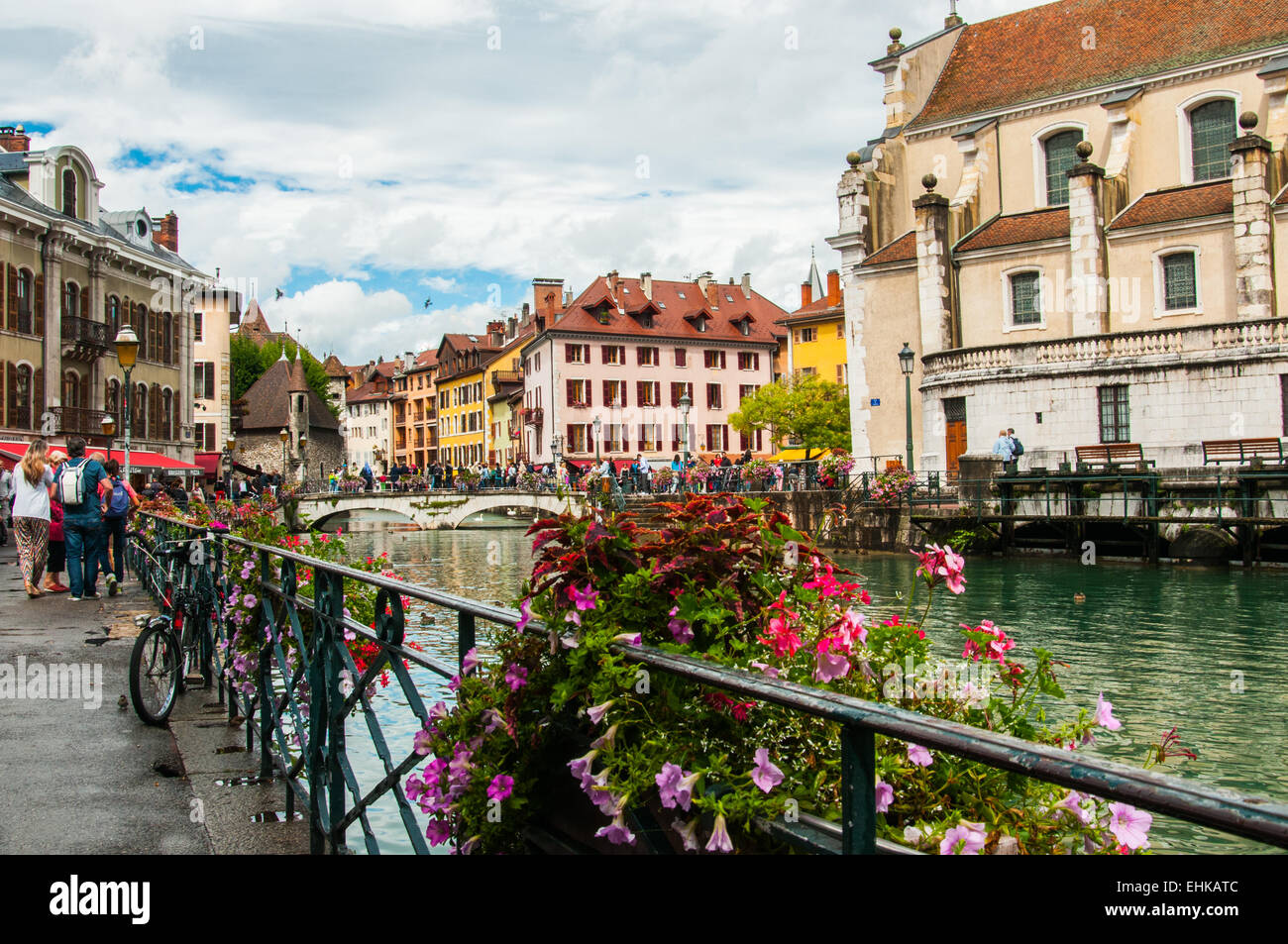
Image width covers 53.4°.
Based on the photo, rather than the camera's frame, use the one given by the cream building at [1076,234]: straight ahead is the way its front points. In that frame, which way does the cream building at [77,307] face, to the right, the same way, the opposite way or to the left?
the opposite way

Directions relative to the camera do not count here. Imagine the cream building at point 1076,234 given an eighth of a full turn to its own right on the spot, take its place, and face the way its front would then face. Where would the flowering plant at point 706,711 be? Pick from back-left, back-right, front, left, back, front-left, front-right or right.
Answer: back-left

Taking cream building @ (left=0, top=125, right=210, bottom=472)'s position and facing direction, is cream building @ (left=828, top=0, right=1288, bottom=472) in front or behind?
in front

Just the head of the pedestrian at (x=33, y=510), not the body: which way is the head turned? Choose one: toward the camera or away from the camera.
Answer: away from the camera

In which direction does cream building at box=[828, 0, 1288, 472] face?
to the viewer's left

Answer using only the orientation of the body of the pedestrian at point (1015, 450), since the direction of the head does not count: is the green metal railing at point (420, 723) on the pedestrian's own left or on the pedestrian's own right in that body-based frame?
on the pedestrian's own left

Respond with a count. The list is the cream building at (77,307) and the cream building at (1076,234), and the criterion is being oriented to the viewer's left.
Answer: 1

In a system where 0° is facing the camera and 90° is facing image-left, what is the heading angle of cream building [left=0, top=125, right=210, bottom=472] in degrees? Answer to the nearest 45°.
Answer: approximately 315°

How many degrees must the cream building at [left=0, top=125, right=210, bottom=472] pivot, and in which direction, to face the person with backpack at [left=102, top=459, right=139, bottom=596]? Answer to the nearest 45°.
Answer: approximately 45° to its right

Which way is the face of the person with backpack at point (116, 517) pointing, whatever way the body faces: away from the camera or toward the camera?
away from the camera

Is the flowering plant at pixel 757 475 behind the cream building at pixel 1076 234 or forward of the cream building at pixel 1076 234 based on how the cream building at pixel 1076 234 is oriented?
forward
